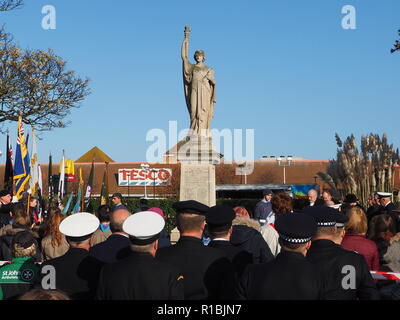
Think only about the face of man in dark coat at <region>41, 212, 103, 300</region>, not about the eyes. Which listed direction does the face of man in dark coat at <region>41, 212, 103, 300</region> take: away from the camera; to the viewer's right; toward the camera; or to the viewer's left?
away from the camera

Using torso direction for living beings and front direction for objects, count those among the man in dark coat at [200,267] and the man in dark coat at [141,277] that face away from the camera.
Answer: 2

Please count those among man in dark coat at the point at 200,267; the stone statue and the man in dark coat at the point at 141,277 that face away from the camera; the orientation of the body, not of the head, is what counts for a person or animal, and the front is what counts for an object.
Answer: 2

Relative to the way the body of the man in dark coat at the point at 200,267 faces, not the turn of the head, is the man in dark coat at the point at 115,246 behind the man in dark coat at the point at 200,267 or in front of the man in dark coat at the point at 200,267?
in front

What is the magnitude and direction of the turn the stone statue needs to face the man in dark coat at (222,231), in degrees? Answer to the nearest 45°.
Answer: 0° — it already faces them

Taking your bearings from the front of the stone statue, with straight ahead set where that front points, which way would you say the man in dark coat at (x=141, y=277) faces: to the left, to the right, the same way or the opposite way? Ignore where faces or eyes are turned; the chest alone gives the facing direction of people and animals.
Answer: the opposite way

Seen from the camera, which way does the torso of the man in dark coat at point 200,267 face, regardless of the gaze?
away from the camera

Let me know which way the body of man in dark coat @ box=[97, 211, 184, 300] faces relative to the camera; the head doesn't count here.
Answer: away from the camera

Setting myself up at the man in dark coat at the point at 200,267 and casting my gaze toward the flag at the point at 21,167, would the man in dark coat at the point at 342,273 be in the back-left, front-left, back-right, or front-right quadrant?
back-right

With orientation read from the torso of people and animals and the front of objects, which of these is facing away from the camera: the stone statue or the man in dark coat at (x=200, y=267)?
the man in dark coat

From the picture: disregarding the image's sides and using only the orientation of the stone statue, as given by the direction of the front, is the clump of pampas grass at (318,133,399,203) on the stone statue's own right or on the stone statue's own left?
on the stone statue's own left

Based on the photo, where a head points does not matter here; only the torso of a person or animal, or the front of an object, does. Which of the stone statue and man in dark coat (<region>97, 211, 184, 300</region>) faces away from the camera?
the man in dark coat

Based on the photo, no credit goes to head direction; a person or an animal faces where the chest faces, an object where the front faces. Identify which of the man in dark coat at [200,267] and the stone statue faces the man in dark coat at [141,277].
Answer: the stone statue

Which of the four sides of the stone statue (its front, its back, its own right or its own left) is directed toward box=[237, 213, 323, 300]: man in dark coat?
front

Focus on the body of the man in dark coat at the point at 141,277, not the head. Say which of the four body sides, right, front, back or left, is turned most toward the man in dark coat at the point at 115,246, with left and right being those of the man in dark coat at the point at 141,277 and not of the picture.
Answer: front

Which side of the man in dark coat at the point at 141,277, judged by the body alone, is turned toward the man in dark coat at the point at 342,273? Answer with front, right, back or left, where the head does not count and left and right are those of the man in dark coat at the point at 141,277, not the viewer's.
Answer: right

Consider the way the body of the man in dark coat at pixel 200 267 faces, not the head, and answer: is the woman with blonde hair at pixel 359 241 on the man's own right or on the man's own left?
on the man's own right

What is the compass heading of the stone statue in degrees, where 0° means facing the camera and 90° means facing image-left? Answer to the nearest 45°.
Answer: approximately 0°
